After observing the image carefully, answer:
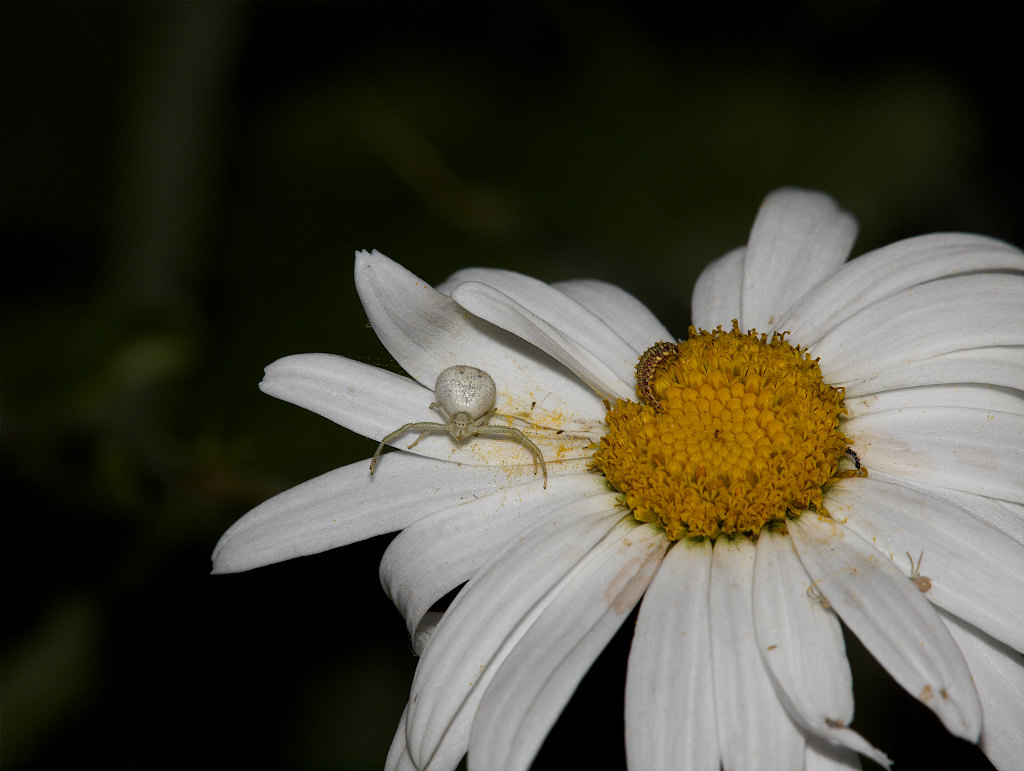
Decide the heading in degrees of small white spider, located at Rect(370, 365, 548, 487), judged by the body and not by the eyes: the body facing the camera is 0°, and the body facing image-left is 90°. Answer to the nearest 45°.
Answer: approximately 0°

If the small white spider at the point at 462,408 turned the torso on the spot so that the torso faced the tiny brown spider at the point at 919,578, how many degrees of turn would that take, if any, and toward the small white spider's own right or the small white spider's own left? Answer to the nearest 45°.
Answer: approximately 90° to the small white spider's own left

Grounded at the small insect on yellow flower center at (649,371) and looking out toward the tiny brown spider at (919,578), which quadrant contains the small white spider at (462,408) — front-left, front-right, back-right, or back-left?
back-right

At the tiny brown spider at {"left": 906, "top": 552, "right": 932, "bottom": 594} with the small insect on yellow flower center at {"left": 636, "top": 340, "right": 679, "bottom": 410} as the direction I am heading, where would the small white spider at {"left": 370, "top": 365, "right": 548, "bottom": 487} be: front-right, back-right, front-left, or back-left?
front-left
